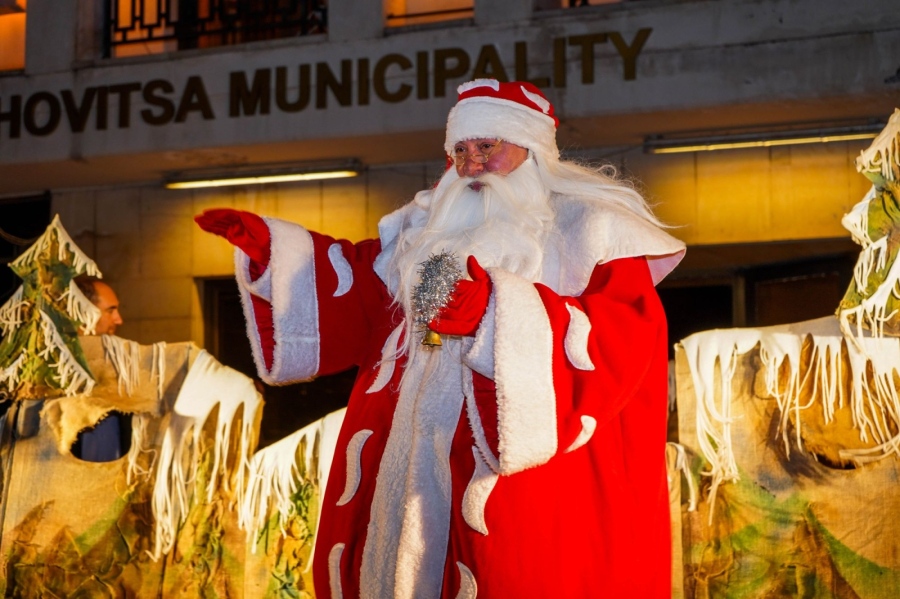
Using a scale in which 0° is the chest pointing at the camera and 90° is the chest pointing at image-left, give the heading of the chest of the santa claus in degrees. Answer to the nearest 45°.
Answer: approximately 45°

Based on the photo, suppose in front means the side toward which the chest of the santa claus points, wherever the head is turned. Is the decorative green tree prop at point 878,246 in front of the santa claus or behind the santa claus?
behind

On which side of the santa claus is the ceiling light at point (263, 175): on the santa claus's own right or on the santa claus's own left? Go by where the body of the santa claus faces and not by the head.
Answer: on the santa claus's own right

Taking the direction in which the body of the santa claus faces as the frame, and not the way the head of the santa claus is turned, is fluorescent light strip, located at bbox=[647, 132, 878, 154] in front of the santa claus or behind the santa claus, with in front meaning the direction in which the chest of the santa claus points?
behind

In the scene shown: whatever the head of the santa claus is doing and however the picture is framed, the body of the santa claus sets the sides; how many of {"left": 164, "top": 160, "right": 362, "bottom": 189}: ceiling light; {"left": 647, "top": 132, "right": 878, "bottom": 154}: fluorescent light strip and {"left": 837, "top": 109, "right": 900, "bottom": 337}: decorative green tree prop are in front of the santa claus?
0

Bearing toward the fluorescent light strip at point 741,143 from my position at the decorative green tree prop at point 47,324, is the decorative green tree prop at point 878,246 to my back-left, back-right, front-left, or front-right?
front-right

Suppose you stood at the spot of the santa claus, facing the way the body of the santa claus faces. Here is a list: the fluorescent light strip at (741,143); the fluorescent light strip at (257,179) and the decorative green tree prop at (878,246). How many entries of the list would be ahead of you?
0

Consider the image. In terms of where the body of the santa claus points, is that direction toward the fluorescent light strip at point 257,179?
no

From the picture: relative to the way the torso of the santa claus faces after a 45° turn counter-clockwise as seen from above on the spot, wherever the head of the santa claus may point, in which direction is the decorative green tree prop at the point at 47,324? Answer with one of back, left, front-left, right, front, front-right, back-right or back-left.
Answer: back-right
